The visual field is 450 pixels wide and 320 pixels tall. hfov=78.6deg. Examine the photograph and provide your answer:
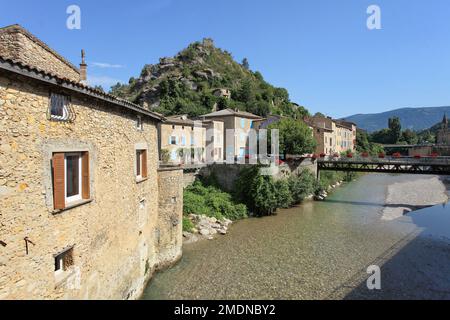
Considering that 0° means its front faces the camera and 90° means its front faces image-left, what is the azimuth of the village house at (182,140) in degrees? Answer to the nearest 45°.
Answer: approximately 0°

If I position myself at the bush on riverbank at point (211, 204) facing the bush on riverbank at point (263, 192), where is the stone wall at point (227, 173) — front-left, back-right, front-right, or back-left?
front-left

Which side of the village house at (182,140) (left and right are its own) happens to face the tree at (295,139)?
left

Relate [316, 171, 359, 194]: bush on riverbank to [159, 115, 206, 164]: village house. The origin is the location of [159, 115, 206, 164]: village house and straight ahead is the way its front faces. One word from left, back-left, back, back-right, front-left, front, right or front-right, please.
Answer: left

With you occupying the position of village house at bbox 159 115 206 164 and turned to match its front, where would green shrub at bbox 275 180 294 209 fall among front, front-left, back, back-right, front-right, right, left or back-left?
front-left

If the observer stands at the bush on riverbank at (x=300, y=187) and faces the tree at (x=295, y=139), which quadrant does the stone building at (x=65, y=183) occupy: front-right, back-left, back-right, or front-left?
back-left

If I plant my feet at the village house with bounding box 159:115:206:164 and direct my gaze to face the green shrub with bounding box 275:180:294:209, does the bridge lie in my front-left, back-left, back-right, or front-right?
front-left

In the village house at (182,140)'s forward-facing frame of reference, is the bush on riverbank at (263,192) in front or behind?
in front

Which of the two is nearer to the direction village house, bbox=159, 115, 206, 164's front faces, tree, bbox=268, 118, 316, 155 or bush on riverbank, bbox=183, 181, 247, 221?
the bush on riverbank

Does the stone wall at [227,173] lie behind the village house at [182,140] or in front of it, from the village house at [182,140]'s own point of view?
in front

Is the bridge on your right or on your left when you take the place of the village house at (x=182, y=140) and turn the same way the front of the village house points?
on your left

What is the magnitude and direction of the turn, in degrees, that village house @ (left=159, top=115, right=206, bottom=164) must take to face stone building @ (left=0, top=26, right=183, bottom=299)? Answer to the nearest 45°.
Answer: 0° — it already faces it

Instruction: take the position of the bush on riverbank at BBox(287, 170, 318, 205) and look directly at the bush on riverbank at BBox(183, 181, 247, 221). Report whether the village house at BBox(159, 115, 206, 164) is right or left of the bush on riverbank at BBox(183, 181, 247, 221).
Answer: right

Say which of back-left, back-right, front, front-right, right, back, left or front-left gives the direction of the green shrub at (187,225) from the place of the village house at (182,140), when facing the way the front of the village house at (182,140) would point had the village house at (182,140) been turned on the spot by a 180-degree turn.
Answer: back
